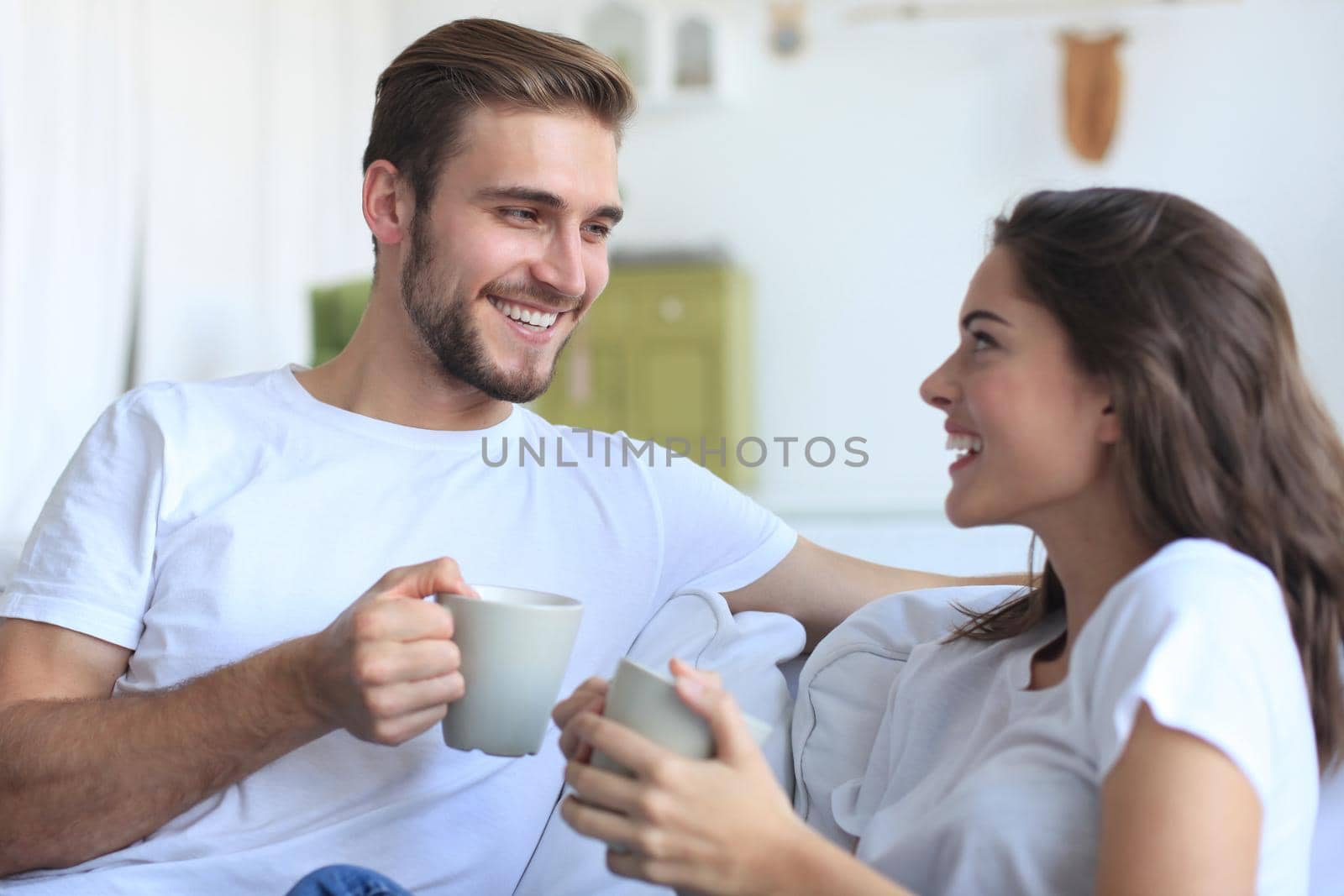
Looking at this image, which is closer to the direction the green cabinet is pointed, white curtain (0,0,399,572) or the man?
the man

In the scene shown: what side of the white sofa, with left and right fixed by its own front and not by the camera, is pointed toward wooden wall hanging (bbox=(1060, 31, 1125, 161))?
back

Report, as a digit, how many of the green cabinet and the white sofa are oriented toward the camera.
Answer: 2

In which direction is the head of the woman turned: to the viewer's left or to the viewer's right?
to the viewer's left

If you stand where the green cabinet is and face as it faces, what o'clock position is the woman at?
The woman is roughly at 12 o'clock from the green cabinet.

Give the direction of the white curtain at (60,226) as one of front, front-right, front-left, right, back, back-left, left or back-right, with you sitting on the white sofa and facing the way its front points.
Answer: back-right

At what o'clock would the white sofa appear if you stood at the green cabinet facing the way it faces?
The white sofa is roughly at 12 o'clock from the green cabinet.

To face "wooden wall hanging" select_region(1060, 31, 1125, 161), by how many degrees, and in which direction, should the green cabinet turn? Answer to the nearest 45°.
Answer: approximately 90° to its left

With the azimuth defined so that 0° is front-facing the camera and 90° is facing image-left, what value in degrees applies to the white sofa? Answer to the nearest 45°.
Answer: approximately 0°

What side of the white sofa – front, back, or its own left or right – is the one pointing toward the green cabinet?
back

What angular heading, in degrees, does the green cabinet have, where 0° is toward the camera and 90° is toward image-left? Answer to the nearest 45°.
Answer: approximately 0°
